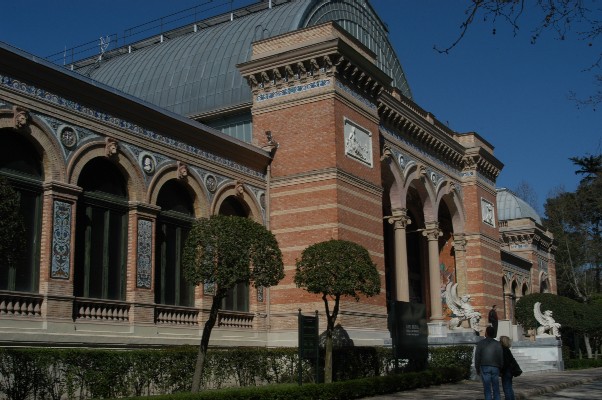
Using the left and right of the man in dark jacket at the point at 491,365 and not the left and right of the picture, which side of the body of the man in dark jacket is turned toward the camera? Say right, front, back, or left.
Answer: back

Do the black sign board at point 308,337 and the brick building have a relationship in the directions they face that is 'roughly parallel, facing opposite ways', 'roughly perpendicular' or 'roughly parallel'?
roughly parallel

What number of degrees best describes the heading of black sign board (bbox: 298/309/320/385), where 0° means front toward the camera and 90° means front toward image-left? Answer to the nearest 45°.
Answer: approximately 315°

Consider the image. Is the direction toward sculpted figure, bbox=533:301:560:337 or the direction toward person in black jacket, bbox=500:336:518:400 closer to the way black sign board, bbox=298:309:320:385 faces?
the person in black jacket

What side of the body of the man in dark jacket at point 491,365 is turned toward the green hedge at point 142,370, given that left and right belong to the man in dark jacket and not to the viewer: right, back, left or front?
left

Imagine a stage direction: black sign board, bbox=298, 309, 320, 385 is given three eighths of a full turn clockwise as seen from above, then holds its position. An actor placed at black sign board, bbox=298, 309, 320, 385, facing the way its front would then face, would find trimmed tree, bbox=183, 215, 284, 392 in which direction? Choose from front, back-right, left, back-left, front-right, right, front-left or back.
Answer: front-left

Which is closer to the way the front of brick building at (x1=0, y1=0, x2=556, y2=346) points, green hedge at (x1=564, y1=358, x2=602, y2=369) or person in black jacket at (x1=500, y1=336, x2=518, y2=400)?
the person in black jacket

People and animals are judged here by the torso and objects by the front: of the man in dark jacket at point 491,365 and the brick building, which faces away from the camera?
the man in dark jacket

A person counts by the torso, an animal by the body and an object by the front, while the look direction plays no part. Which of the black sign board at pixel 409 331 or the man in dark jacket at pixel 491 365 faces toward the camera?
the black sign board

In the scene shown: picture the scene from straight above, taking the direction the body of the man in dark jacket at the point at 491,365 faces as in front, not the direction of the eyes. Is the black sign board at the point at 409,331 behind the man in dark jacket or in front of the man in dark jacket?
in front

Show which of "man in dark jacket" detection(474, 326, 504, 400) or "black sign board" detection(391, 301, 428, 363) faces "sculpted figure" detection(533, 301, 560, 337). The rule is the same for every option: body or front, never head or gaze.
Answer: the man in dark jacket

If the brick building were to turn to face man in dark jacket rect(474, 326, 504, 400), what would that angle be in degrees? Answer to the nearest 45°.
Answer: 0° — it already faces them

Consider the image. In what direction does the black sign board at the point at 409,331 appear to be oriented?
toward the camera

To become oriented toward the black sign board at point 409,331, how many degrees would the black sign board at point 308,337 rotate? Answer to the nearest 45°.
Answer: approximately 90° to its left

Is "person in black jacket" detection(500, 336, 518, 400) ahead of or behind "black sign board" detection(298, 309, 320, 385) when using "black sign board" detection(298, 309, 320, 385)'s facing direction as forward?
ahead
